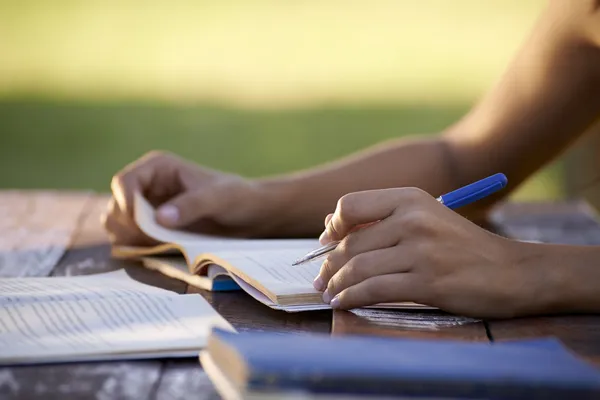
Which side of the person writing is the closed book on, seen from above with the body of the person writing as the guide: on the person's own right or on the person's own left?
on the person's own left

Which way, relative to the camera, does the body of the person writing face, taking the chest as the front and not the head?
to the viewer's left
